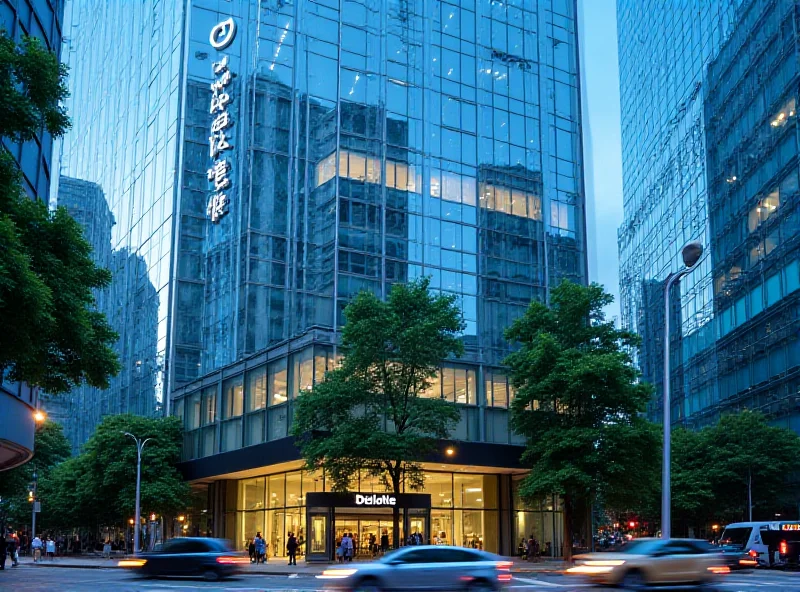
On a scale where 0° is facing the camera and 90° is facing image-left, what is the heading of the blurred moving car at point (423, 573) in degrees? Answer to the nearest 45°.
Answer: approximately 90°

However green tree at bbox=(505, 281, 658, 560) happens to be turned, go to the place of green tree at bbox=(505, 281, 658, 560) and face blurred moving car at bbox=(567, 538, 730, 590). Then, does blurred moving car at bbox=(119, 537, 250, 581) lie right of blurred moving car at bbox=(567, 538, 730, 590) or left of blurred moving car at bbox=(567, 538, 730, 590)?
right

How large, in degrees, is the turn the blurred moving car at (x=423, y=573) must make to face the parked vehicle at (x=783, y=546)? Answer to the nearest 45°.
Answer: approximately 135° to its right

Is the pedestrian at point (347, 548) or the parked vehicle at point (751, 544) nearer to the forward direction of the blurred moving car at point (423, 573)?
the pedestrian

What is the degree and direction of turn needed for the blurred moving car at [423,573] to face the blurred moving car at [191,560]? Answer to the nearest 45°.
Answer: approximately 45° to its right

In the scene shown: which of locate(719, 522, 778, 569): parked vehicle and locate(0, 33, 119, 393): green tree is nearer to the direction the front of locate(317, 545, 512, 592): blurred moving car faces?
the green tree

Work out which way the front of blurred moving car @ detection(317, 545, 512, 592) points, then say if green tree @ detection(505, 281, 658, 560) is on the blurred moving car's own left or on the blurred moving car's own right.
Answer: on the blurred moving car's own right

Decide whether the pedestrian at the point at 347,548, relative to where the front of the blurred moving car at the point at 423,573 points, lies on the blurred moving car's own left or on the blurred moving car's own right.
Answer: on the blurred moving car's own right

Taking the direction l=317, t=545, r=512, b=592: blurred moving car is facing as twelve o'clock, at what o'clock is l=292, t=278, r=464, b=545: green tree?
The green tree is roughly at 3 o'clock from the blurred moving car.

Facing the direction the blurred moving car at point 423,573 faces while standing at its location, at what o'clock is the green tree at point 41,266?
The green tree is roughly at 11 o'clock from the blurred moving car.
